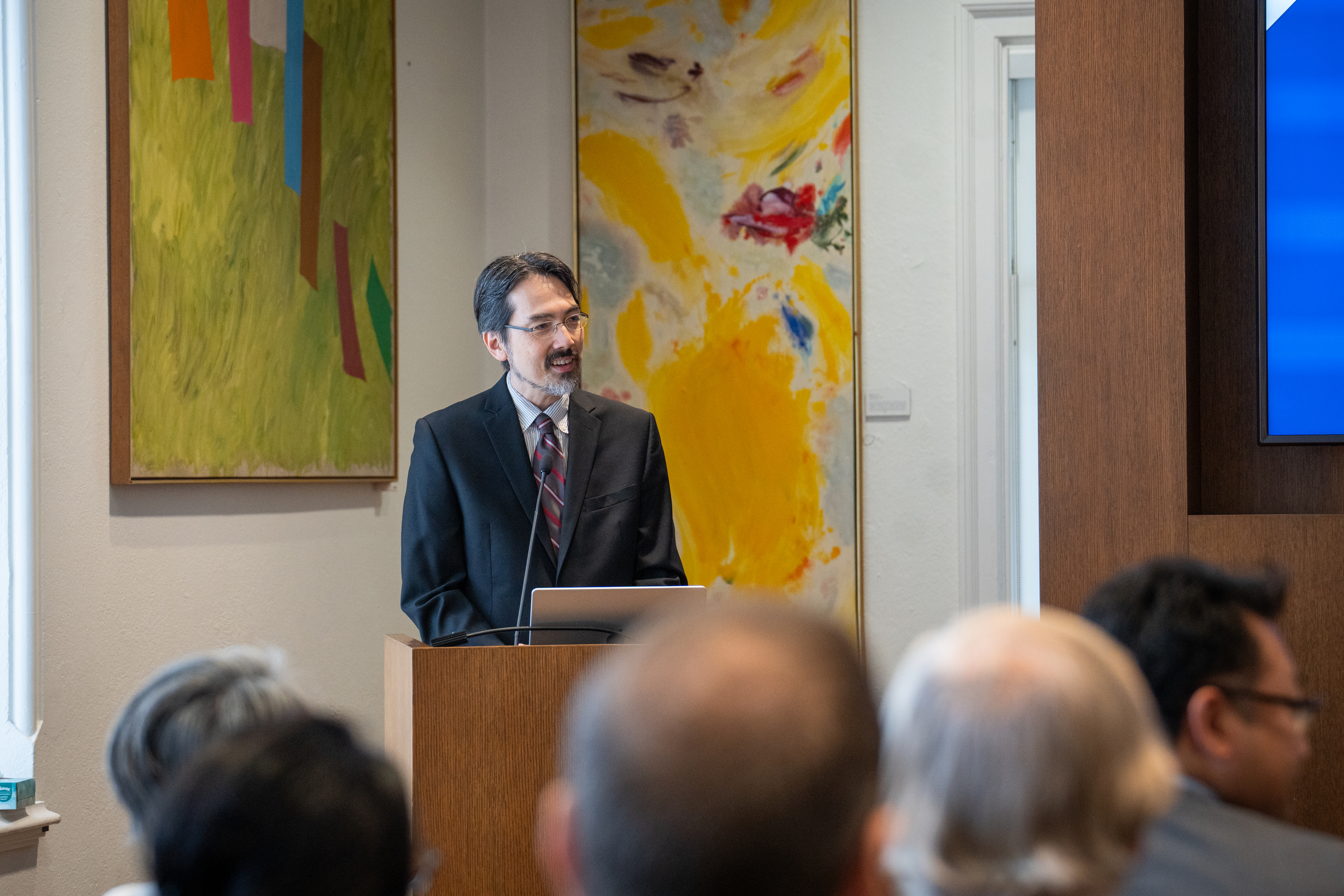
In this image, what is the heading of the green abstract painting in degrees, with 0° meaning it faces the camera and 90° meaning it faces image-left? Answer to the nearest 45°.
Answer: approximately 0°

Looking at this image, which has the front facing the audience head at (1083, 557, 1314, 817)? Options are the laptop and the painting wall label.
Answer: the painting wall label

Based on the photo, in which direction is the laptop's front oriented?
away from the camera

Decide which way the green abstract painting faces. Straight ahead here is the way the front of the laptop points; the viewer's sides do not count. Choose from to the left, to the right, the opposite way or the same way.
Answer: the opposite way

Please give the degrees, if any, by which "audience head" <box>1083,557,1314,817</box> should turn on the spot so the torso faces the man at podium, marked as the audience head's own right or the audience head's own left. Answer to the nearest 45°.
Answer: approximately 90° to the audience head's own left

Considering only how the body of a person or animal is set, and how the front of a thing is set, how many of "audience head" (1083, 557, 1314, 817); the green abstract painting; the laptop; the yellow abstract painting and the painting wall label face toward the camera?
3
